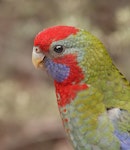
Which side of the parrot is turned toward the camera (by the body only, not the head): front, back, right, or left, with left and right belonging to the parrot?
left
